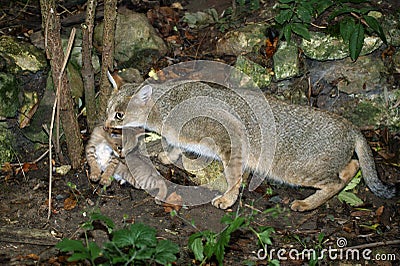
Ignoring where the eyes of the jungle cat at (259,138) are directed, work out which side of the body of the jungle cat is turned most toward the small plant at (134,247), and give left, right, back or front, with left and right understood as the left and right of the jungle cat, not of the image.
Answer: left

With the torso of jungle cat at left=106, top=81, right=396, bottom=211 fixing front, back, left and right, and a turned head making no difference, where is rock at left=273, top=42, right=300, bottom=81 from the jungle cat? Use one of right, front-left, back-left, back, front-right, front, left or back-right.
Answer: right

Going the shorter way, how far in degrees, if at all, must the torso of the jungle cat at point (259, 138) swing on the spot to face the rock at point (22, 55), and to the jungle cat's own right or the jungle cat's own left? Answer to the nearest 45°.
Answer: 0° — it already faces it

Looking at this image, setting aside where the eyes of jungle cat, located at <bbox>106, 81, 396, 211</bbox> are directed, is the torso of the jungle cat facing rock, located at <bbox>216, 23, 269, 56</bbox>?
no

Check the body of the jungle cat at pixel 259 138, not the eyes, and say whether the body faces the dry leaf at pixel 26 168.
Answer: yes

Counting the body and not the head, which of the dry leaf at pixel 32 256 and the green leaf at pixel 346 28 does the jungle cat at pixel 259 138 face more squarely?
the dry leaf

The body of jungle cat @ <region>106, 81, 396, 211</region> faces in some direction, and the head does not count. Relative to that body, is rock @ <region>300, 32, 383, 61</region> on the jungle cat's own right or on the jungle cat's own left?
on the jungle cat's own right

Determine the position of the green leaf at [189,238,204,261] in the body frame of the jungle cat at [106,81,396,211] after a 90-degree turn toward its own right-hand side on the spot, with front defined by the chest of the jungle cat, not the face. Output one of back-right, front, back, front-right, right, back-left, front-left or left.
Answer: back

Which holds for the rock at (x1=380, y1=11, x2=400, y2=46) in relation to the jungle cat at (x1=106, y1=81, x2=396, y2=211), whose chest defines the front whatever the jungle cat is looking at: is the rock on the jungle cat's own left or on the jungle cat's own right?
on the jungle cat's own right

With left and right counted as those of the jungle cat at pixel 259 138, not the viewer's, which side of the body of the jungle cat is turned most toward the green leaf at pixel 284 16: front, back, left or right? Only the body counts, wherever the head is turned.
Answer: right

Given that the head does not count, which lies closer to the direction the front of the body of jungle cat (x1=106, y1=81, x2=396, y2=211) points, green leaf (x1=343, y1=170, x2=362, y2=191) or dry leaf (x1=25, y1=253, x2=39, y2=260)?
the dry leaf

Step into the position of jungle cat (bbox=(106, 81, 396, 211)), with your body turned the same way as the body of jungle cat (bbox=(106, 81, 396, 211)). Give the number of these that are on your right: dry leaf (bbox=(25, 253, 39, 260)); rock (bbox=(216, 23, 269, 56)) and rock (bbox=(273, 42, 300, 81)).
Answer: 2

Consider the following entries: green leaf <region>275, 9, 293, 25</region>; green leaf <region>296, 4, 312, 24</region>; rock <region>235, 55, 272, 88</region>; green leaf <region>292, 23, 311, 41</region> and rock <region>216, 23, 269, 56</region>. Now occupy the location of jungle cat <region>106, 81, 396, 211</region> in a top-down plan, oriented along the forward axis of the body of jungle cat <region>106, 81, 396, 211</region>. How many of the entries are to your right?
5

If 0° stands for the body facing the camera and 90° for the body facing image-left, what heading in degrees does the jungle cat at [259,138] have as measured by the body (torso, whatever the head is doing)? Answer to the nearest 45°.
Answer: approximately 90°

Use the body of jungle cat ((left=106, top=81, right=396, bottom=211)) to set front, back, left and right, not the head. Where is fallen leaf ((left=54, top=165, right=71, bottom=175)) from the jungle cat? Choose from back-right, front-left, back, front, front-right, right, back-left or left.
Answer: front
